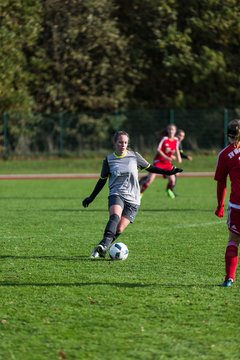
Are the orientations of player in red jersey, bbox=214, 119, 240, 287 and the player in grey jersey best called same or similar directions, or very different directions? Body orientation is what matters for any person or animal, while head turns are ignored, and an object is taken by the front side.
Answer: very different directions

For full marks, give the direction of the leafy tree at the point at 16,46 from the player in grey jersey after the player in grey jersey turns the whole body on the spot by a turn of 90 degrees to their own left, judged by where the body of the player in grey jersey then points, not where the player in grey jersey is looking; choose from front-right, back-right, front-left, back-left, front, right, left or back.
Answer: left

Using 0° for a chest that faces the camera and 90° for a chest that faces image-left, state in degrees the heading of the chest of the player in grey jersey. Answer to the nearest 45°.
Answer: approximately 0°

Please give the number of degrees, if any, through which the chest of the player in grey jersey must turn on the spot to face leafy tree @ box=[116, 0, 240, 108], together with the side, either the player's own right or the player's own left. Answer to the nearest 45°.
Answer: approximately 180°

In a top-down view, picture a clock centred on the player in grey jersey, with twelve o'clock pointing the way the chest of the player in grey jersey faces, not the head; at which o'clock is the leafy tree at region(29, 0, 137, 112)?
The leafy tree is roughly at 6 o'clock from the player in grey jersey.
